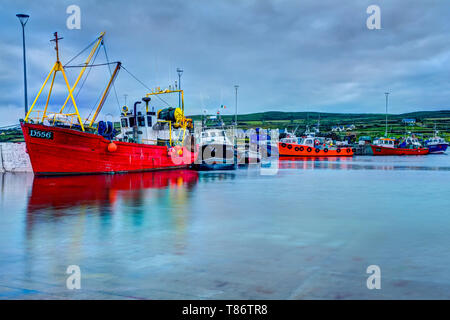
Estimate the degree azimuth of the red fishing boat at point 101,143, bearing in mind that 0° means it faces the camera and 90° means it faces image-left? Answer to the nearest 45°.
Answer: approximately 45°

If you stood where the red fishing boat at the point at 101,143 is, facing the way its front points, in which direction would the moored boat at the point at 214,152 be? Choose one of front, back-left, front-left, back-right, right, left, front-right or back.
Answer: back
